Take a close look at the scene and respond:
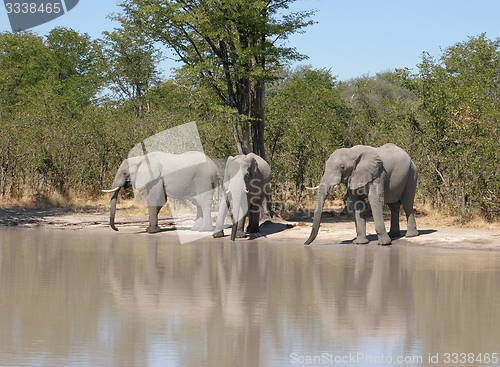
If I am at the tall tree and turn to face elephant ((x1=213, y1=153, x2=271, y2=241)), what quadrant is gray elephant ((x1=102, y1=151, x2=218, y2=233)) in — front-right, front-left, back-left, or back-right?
front-right

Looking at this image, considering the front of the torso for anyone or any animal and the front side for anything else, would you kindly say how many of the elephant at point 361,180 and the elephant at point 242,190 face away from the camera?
0

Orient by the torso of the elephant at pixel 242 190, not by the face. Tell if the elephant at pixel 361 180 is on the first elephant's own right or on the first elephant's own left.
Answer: on the first elephant's own left

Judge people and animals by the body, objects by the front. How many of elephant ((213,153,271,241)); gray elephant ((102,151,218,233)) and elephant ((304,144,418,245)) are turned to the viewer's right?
0

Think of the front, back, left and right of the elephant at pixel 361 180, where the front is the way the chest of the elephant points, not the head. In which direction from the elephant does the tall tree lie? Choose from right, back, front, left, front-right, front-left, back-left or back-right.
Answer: right

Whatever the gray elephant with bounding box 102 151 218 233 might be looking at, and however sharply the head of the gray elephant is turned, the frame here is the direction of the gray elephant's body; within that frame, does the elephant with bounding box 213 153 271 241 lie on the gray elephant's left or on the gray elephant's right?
on the gray elephant's left

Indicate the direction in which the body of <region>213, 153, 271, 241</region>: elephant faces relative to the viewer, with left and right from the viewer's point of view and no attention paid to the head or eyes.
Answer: facing the viewer and to the left of the viewer

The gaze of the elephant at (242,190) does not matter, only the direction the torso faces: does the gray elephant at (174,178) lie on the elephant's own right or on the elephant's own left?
on the elephant's own right

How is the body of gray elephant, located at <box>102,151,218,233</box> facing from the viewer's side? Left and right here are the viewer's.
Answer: facing to the left of the viewer

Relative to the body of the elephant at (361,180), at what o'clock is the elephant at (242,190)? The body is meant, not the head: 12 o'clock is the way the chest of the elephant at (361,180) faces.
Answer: the elephant at (242,190) is roughly at 2 o'clock from the elephant at (361,180).

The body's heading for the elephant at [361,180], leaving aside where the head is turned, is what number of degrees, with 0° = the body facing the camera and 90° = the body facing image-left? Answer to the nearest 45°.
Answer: approximately 45°
